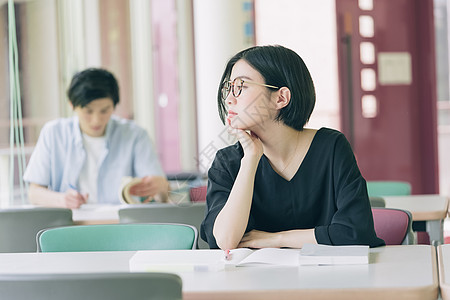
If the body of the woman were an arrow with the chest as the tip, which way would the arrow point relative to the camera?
toward the camera

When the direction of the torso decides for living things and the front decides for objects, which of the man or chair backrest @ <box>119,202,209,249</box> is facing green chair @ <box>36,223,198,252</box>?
the man

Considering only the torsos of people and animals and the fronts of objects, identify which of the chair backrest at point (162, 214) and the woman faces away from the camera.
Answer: the chair backrest

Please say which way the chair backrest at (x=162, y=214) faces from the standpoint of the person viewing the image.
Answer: facing away from the viewer

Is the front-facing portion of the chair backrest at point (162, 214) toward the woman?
no

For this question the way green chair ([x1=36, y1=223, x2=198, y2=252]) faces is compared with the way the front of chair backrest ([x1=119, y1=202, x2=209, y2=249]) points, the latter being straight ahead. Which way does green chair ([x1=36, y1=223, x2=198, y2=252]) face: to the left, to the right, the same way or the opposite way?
the opposite way

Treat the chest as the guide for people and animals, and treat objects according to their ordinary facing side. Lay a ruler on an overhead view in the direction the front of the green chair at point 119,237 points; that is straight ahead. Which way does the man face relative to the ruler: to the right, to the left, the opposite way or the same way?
the same way

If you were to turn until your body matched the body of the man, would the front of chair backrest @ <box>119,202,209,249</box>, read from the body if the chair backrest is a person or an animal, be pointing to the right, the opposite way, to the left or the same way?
the opposite way

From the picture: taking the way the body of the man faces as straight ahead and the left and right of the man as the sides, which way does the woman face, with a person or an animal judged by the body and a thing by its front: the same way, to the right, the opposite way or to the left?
the same way

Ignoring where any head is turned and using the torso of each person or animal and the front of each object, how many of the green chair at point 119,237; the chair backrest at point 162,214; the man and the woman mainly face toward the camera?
3

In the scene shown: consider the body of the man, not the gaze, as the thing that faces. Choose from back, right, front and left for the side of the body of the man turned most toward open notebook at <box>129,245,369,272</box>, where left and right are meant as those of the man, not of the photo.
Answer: front

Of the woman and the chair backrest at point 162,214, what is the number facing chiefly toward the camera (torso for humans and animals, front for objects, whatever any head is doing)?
1

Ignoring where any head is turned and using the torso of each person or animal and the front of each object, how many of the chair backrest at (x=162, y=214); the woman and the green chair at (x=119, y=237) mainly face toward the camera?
2

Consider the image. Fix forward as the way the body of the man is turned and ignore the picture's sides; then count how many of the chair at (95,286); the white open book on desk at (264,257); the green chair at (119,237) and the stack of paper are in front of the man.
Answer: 4

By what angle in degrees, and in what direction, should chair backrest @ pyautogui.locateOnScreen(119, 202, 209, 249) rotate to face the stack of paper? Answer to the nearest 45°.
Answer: approximately 180°

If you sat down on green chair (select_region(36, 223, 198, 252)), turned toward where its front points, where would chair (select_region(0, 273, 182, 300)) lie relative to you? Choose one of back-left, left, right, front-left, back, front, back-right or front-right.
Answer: front

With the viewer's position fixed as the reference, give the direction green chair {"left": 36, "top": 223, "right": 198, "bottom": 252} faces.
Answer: facing the viewer

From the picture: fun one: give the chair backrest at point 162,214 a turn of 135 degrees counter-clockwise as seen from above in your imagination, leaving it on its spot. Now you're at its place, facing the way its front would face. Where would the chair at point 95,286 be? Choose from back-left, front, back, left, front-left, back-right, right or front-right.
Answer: front-left

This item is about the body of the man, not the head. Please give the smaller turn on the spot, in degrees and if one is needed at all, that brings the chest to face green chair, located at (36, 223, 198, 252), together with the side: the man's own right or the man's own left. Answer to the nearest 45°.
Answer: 0° — they already face it

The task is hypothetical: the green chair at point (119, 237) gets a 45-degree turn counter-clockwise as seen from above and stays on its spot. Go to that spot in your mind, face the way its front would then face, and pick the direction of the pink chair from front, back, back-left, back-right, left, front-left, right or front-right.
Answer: front-left
